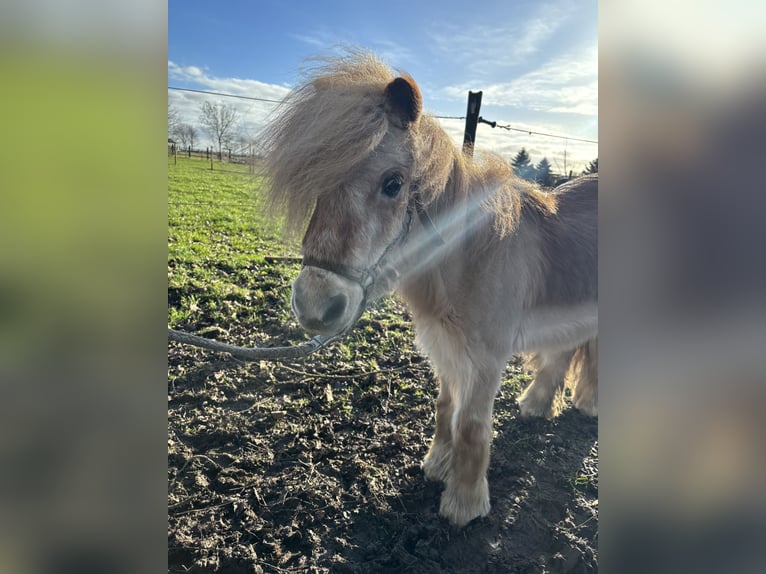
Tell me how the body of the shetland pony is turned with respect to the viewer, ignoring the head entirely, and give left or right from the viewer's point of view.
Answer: facing the viewer and to the left of the viewer

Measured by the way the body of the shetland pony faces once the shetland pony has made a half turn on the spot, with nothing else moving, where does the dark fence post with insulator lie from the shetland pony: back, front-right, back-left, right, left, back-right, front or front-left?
front-left
